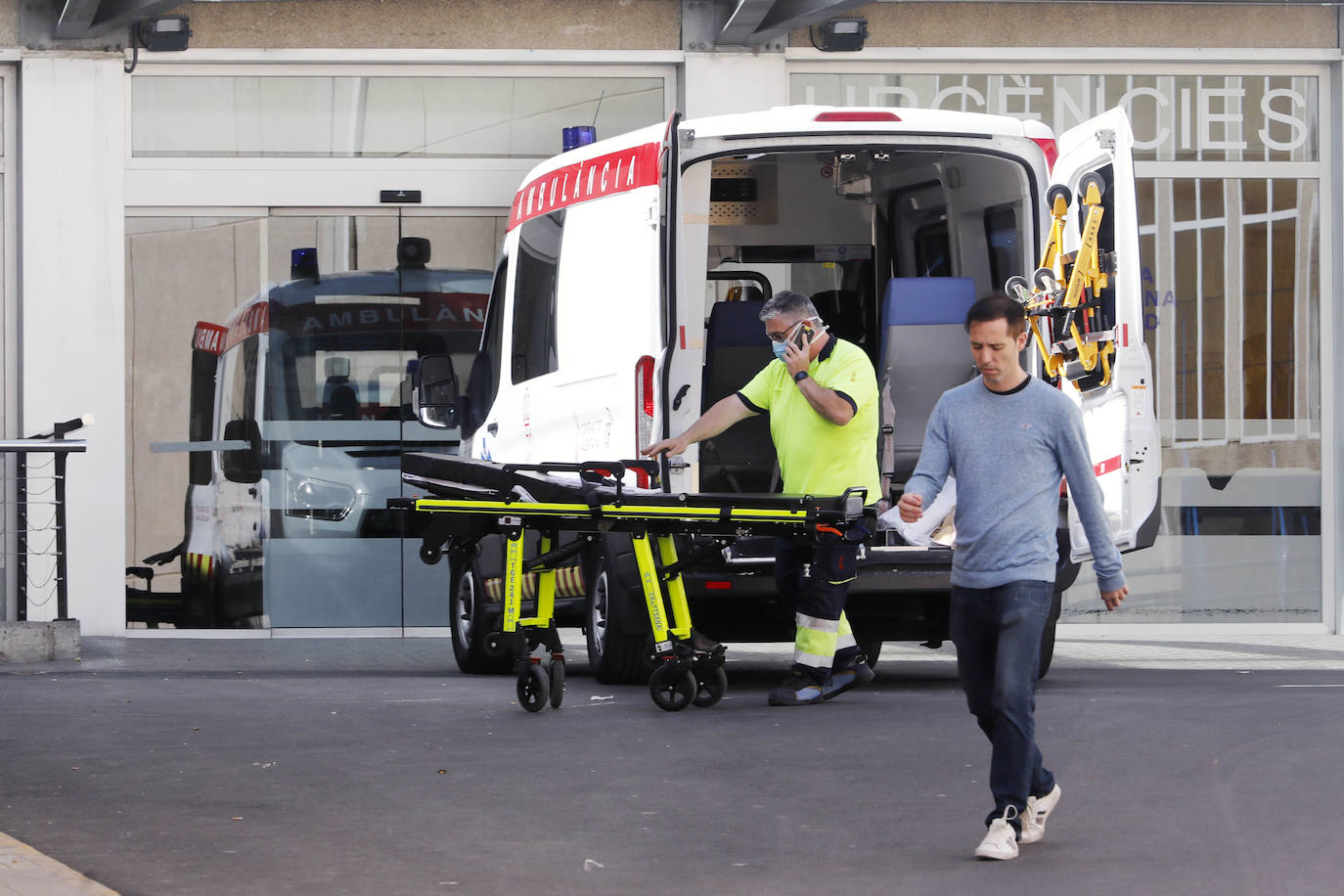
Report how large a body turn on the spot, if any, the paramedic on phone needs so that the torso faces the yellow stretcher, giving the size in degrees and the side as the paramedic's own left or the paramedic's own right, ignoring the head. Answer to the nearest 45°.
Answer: approximately 45° to the paramedic's own right

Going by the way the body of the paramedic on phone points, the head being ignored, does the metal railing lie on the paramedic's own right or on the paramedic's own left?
on the paramedic's own right

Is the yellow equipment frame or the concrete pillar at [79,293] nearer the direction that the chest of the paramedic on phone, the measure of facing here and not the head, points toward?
the concrete pillar

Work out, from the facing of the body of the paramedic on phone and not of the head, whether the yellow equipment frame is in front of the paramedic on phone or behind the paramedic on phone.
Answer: behind

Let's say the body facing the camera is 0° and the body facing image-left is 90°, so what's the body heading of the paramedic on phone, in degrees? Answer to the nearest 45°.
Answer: approximately 45°
